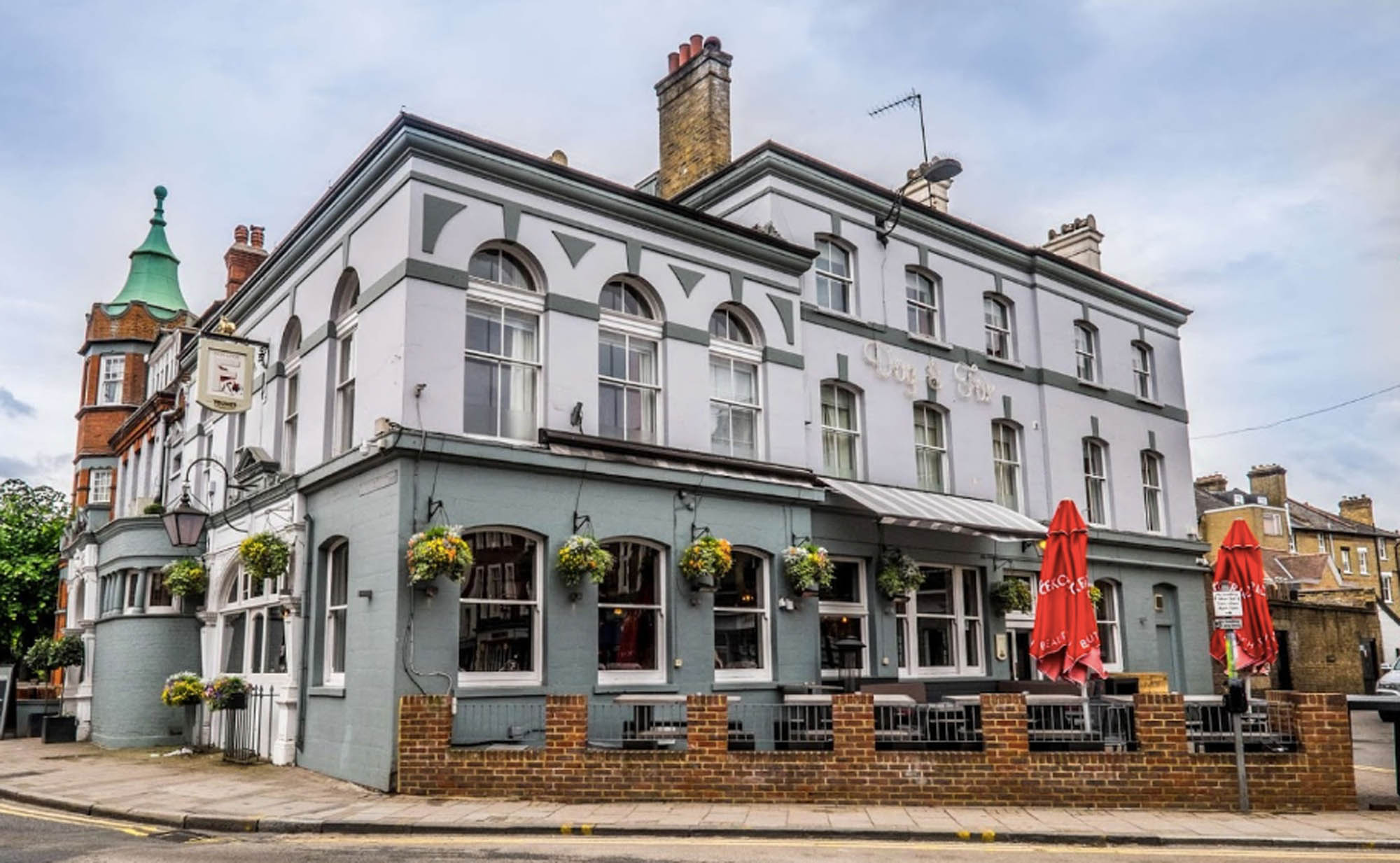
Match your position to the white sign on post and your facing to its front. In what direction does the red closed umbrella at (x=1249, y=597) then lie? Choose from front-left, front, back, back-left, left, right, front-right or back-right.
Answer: back

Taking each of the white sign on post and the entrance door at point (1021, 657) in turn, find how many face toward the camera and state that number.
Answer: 2

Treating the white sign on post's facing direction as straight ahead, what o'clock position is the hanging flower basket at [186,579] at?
The hanging flower basket is roughly at 3 o'clock from the white sign on post.

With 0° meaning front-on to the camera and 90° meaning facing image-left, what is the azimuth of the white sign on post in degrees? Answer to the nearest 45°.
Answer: approximately 0°

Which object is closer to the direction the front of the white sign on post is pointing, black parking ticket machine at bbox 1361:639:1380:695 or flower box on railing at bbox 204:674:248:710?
the flower box on railing

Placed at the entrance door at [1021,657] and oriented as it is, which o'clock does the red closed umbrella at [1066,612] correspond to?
The red closed umbrella is roughly at 12 o'clock from the entrance door.

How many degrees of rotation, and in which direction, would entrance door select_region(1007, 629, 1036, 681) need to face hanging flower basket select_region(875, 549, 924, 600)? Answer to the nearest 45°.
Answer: approximately 45° to its right

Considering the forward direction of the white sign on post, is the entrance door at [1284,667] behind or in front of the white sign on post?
behind

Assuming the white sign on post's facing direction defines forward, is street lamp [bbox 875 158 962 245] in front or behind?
behind

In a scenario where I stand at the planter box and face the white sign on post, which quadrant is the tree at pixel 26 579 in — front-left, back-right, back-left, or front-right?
back-left

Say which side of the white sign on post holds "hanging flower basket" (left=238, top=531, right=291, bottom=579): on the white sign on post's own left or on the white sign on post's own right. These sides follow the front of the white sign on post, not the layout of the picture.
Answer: on the white sign on post's own right

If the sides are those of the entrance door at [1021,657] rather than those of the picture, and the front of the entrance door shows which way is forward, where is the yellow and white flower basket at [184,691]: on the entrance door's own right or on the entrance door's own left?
on the entrance door's own right

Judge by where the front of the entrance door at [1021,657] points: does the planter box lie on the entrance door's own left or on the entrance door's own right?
on the entrance door's own right

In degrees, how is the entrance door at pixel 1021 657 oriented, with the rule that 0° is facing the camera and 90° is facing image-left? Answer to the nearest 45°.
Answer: approximately 0°
